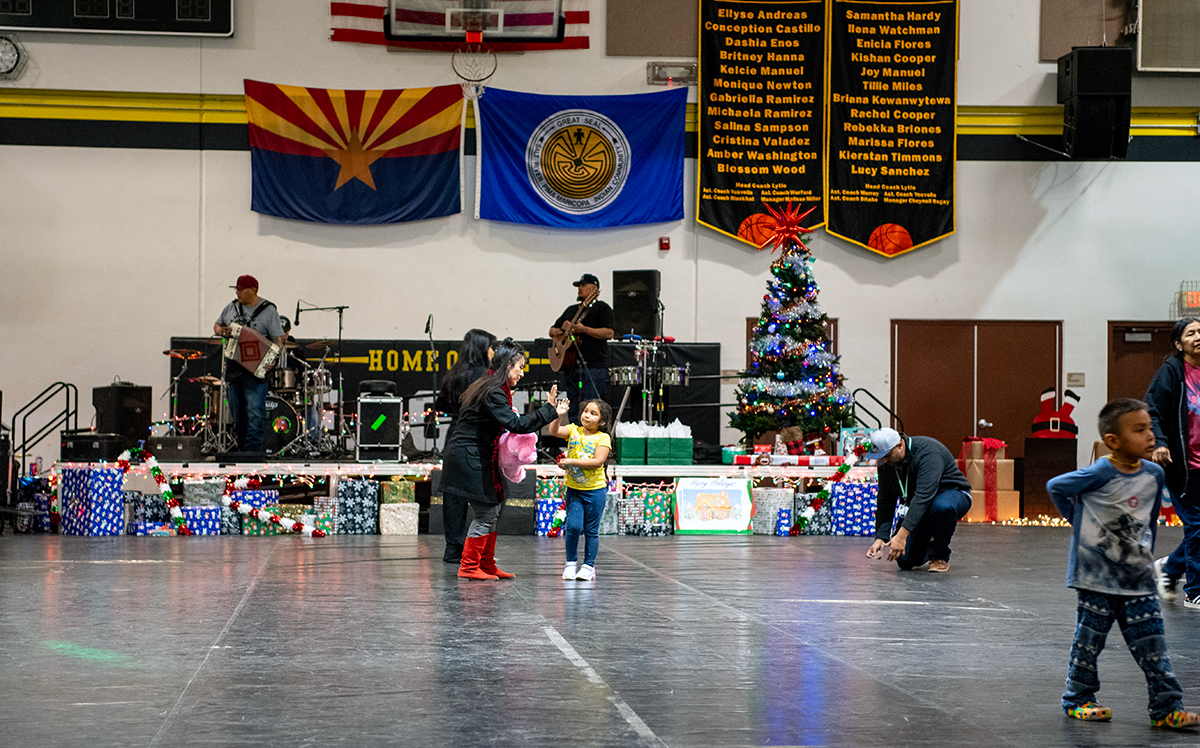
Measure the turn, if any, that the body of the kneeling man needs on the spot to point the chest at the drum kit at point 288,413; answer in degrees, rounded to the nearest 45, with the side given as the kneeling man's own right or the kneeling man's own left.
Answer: approximately 90° to the kneeling man's own right

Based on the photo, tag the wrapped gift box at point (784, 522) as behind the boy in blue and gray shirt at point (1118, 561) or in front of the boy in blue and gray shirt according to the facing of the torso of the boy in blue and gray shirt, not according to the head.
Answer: behind

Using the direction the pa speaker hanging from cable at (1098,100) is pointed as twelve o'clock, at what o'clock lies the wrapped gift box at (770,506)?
The wrapped gift box is roughly at 1 o'clock from the pa speaker hanging from cable.

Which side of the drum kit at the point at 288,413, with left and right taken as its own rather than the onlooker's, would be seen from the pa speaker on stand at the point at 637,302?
left

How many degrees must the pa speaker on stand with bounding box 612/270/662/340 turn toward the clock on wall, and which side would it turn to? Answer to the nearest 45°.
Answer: approximately 90° to its right

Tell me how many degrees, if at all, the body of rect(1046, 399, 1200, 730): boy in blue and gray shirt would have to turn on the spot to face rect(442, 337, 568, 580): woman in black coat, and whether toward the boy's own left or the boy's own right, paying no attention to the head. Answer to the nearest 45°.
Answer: approximately 180°

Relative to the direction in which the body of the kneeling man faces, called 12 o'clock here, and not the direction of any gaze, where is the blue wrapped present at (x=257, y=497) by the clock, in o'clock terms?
The blue wrapped present is roughly at 2 o'clock from the kneeling man.

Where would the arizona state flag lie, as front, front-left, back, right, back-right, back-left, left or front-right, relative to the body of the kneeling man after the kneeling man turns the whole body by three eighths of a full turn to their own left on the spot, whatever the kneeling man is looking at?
back-left

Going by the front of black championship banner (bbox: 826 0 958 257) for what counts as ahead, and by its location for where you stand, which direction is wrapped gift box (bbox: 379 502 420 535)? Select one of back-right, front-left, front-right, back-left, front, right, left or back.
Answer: front-right

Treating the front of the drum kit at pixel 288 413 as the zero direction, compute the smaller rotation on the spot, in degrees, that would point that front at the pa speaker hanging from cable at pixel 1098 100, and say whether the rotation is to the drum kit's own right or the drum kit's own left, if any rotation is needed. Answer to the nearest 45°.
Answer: approximately 90° to the drum kit's own left

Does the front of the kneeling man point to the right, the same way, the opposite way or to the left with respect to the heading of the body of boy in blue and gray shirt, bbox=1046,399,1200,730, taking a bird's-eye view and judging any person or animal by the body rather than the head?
to the right
